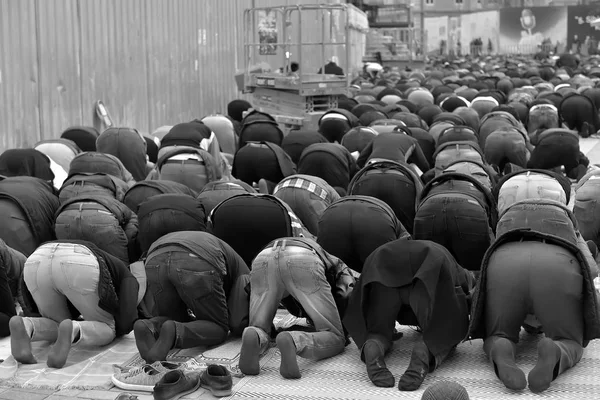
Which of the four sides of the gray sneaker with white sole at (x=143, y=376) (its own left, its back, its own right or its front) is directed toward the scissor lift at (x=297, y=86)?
right

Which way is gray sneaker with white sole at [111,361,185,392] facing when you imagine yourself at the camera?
facing to the left of the viewer

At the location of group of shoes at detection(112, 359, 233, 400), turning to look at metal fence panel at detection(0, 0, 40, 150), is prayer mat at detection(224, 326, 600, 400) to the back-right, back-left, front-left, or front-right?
back-right

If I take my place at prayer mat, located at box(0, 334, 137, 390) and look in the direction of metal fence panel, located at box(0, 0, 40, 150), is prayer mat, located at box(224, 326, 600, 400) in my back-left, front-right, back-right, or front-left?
back-right

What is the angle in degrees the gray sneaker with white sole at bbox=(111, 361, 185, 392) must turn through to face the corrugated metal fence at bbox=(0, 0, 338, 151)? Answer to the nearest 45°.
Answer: approximately 90° to its right
